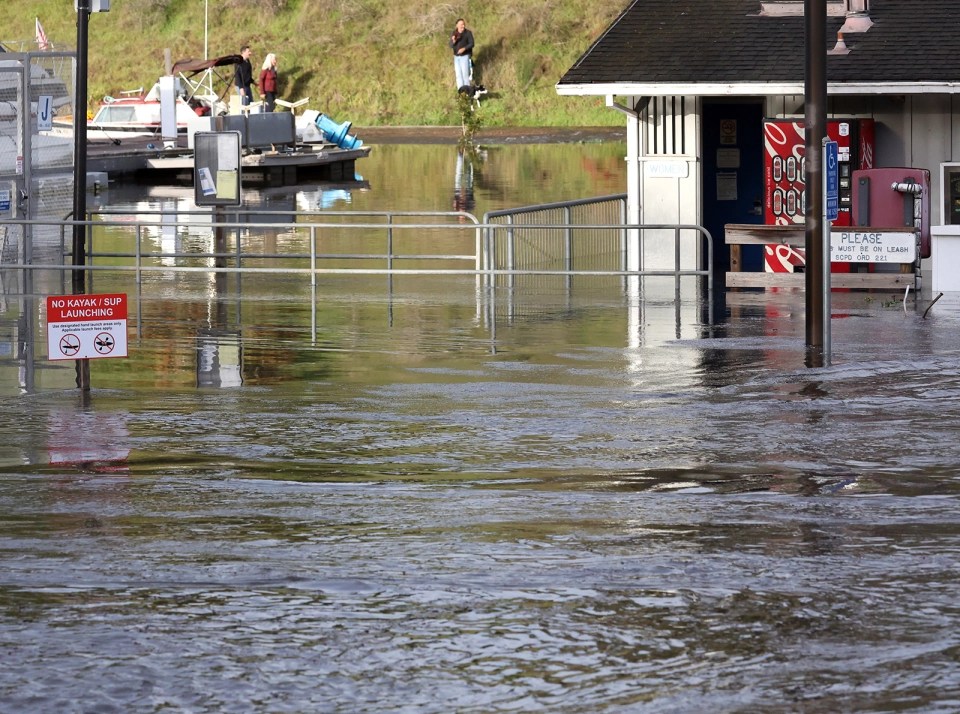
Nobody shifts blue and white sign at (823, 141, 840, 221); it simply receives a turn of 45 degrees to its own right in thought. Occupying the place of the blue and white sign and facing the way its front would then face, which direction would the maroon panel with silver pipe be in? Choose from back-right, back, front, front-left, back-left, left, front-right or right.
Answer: back

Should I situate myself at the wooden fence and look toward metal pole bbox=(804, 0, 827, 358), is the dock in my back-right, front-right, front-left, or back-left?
back-right

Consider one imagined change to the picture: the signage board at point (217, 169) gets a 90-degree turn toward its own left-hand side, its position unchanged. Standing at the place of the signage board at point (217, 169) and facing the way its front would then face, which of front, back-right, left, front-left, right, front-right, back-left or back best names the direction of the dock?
left

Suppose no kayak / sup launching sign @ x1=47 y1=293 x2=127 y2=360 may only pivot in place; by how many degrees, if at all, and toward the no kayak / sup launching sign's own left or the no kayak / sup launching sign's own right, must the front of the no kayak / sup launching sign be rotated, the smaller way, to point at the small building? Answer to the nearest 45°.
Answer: approximately 135° to the no kayak / sup launching sign's own left

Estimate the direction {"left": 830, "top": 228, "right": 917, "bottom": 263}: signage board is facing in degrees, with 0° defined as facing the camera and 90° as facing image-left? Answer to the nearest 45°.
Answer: approximately 0°

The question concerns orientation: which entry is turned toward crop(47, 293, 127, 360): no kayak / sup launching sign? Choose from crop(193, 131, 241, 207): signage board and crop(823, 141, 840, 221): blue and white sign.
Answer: the signage board

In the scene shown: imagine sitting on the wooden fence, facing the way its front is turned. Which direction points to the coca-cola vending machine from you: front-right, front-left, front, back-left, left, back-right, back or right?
back

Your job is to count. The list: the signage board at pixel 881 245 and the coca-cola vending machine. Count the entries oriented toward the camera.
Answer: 2
